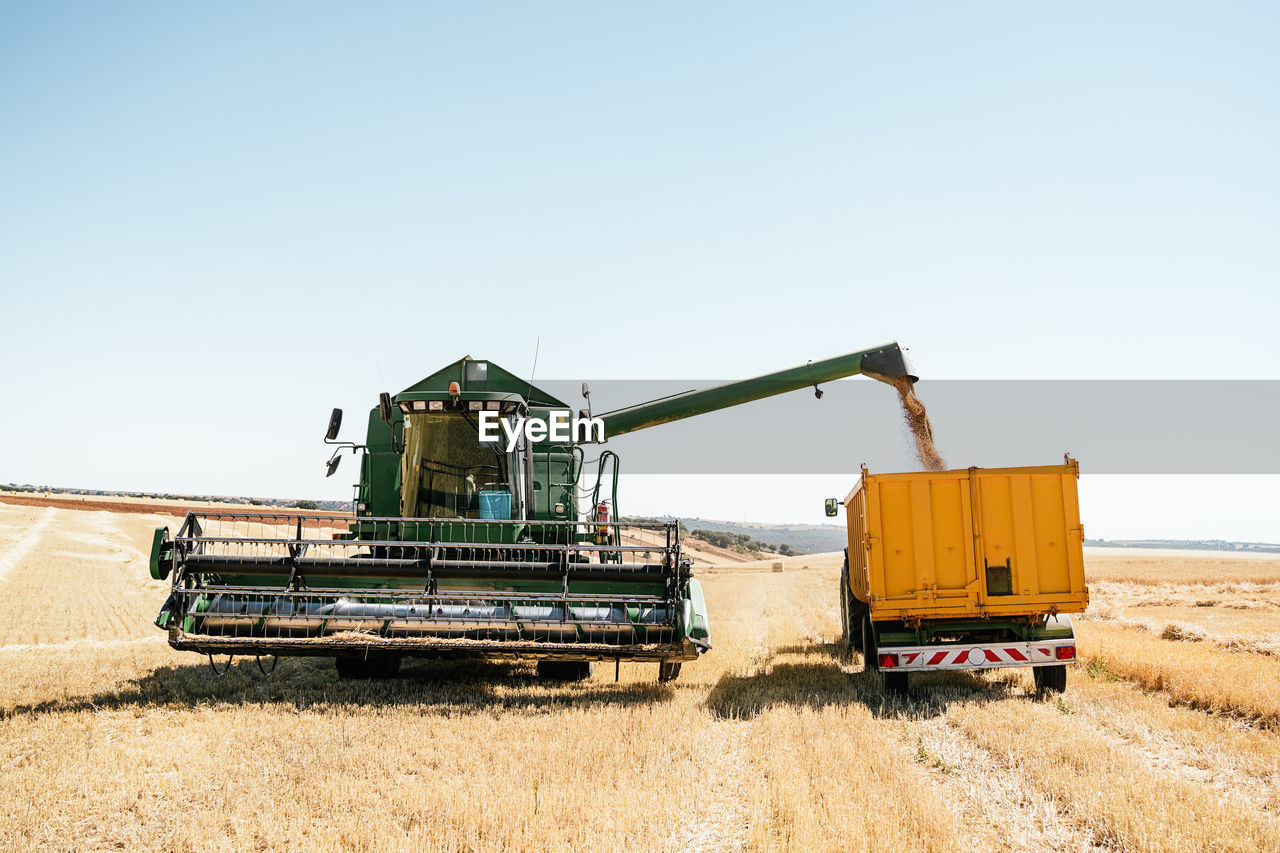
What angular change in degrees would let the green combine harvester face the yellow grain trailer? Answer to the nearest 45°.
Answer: approximately 90° to its left

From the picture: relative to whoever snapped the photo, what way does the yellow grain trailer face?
facing away from the viewer

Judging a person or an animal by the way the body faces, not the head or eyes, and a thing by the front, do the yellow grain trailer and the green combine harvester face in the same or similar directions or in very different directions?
very different directions

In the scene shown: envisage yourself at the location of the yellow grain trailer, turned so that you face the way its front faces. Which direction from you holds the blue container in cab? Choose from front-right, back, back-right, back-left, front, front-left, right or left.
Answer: left

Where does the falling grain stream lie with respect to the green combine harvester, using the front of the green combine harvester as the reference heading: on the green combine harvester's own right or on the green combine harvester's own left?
on the green combine harvester's own left

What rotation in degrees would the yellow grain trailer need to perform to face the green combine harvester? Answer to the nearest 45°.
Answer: approximately 135° to its left

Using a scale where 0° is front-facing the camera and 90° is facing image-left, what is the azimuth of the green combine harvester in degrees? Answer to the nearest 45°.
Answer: approximately 0°
